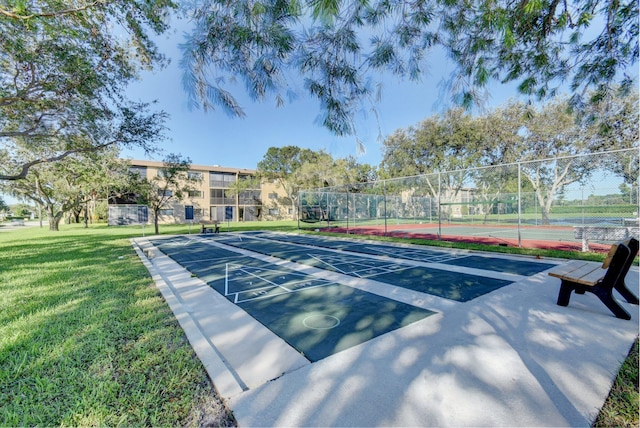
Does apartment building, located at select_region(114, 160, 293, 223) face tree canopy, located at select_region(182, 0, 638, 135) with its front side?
yes

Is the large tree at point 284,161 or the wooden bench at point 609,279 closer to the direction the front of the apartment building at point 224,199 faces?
the wooden bench

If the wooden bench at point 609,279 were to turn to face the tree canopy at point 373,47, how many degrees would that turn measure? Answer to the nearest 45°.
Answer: approximately 90° to its left

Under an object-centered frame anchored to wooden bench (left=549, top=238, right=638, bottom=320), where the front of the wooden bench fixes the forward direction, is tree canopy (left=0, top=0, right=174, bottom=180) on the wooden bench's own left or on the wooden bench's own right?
on the wooden bench's own left

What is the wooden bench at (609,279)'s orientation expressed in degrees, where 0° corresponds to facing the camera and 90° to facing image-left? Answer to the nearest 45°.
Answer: approximately 135°

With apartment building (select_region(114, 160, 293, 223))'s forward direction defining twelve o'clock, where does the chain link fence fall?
The chain link fence is roughly at 11 o'clock from the apartment building.

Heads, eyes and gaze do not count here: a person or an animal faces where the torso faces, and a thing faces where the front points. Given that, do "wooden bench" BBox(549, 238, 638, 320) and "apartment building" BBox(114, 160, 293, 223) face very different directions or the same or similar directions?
very different directions

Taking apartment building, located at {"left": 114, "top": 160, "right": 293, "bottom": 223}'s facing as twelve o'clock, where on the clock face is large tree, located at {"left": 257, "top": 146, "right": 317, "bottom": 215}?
The large tree is roughly at 10 o'clock from the apartment building.

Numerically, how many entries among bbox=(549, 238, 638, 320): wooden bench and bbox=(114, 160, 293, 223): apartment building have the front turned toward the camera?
1

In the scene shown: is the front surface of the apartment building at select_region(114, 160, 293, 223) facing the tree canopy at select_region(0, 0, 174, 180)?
yes

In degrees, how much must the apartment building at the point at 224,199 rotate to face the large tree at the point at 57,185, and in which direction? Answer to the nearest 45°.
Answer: approximately 45° to its right

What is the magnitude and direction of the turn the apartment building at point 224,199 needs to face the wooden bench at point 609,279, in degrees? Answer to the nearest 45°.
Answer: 0° — it already faces it
